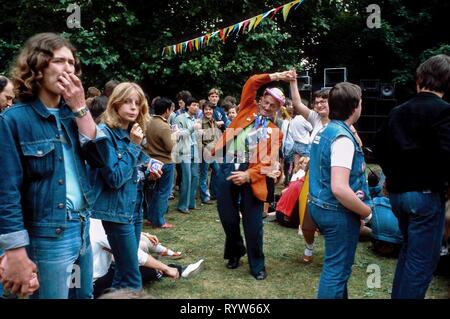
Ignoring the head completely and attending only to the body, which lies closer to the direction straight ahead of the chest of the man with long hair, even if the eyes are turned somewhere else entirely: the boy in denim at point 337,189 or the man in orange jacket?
the boy in denim

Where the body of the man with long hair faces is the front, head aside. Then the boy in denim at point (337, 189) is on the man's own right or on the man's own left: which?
on the man's own left

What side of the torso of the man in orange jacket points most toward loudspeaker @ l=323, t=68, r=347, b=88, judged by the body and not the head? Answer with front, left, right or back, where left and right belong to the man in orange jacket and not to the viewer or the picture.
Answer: back

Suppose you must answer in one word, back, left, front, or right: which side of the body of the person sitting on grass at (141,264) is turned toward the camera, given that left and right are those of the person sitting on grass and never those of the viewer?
right

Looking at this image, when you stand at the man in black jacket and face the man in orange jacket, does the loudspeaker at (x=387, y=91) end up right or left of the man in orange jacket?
right

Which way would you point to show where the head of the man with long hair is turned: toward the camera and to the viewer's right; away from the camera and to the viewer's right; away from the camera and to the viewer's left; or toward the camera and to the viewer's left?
toward the camera and to the viewer's right

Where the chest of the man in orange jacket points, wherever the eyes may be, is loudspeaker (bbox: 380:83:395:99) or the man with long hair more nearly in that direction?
the man with long hair

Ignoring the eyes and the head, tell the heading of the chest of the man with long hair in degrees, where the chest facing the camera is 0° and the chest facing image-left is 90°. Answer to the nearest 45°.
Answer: approximately 315°

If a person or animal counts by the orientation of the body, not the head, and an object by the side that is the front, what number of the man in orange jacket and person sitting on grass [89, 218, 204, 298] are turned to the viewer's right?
1

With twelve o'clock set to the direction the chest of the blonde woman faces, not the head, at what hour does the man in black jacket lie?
The man in black jacket is roughly at 11 o'clock from the blonde woman.

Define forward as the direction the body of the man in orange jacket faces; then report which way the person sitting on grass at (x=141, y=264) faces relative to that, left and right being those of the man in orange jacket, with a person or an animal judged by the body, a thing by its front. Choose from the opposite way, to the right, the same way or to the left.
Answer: to the left
